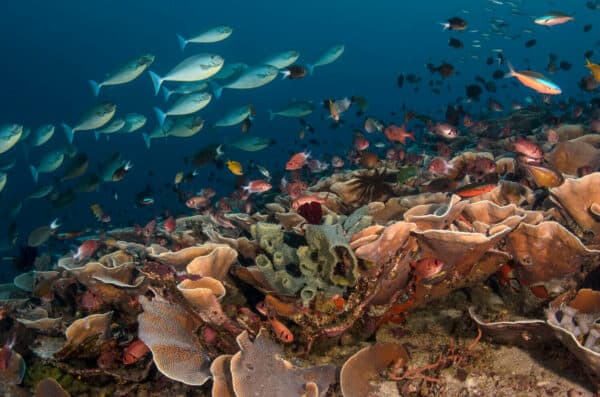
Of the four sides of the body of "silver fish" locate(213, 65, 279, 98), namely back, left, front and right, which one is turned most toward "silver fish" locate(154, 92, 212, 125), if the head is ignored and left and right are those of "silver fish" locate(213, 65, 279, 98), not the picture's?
back

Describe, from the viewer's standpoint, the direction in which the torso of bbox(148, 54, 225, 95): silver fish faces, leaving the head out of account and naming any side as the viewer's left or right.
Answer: facing to the right of the viewer

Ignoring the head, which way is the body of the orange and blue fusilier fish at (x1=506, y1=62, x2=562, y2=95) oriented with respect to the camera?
to the viewer's right

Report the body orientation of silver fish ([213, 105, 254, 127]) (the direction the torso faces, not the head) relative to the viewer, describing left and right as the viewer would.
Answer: facing to the right of the viewer

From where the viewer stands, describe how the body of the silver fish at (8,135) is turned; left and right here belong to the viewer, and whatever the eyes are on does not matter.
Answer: facing to the right of the viewer

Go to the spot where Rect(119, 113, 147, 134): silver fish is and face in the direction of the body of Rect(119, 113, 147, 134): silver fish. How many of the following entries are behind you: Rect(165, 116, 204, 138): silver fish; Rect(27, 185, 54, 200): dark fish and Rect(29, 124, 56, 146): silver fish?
2

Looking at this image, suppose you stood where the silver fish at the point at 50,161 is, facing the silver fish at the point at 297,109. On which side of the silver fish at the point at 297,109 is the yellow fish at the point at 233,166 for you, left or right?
right
